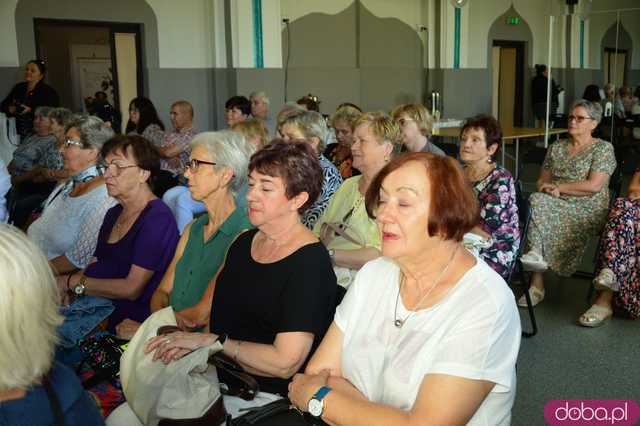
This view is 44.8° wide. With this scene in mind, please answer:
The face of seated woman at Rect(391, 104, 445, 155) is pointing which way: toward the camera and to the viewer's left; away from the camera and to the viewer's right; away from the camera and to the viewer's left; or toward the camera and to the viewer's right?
toward the camera and to the viewer's left

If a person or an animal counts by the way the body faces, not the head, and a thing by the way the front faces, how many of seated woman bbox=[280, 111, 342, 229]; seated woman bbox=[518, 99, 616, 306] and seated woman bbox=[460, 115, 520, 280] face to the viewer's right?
0

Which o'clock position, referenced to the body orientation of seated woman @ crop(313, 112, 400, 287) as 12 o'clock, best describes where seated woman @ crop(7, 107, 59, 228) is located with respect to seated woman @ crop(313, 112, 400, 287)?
seated woman @ crop(7, 107, 59, 228) is roughly at 3 o'clock from seated woman @ crop(313, 112, 400, 287).

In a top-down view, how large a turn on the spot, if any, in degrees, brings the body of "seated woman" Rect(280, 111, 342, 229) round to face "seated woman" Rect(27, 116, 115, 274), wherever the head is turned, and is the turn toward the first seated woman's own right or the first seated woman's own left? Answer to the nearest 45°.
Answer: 0° — they already face them

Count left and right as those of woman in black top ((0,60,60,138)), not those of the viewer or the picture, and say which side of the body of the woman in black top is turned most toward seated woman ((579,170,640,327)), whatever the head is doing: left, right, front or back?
left

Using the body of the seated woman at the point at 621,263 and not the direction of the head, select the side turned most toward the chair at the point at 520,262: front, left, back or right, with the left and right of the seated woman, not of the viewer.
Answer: front

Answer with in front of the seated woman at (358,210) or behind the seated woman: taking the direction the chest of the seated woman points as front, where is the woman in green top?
in front

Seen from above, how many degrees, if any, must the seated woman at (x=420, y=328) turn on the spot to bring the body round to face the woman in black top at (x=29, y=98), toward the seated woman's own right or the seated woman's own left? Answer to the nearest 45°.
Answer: approximately 90° to the seated woman's own right

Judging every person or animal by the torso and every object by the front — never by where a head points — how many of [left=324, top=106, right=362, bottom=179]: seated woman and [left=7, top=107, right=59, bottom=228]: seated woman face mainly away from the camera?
0

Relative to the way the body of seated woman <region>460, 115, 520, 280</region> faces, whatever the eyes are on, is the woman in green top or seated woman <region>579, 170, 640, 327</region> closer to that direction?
the woman in green top

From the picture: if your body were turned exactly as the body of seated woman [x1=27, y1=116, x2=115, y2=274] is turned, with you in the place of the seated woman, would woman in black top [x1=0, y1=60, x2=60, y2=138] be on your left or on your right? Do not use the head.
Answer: on your right
